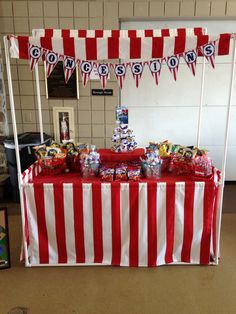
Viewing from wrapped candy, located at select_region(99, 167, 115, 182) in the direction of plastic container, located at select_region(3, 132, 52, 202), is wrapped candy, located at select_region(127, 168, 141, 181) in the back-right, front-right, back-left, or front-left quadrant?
back-right

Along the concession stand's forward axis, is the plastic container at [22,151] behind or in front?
behind

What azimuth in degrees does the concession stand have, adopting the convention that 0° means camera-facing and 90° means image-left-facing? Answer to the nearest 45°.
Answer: approximately 0°
